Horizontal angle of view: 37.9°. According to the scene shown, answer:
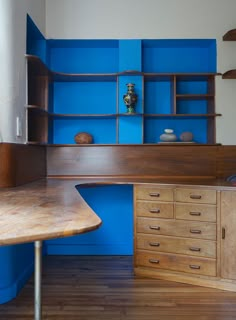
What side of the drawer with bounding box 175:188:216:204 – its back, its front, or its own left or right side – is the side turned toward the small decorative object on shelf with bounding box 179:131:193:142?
back

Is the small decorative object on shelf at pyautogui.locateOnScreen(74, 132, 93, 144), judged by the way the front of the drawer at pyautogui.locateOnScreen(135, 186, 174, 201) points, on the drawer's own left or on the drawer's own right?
on the drawer's own right

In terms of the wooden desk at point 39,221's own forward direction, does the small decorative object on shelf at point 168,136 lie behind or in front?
behind

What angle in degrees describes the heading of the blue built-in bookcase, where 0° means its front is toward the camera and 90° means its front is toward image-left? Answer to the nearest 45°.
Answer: approximately 0°

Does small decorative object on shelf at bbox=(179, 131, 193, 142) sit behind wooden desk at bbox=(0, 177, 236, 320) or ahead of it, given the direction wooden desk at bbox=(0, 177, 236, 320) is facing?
behind
